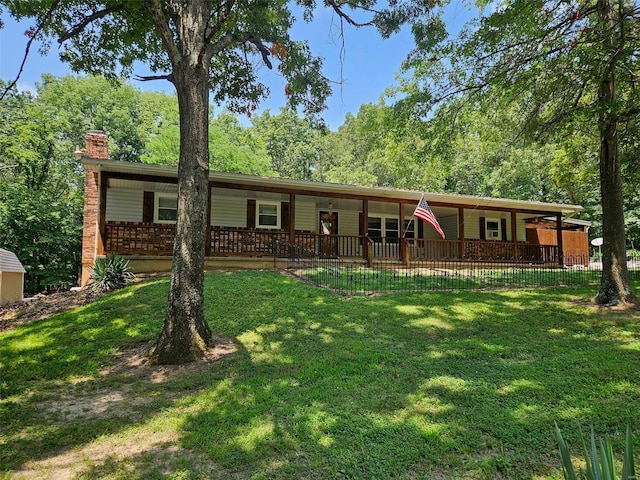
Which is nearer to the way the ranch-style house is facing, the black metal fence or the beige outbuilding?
the black metal fence

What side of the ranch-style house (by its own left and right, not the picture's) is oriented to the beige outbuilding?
right

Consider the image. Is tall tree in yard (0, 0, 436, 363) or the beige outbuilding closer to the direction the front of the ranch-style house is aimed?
the tall tree in yard

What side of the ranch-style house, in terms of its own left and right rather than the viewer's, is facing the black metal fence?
front

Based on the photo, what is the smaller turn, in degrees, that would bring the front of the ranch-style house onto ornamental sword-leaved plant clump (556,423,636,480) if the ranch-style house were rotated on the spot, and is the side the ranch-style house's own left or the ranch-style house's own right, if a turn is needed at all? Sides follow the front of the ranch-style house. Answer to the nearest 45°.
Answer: approximately 45° to the ranch-style house's own right

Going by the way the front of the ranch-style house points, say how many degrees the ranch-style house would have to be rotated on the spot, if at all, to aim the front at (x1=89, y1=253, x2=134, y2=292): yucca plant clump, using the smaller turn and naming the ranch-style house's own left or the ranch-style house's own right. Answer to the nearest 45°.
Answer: approximately 90° to the ranch-style house's own right

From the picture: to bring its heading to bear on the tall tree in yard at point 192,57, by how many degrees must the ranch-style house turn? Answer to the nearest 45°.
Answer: approximately 45° to its right

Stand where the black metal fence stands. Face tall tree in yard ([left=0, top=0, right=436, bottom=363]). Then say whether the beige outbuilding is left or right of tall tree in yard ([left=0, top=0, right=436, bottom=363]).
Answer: right

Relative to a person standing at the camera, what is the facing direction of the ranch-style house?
facing the viewer and to the right of the viewer
